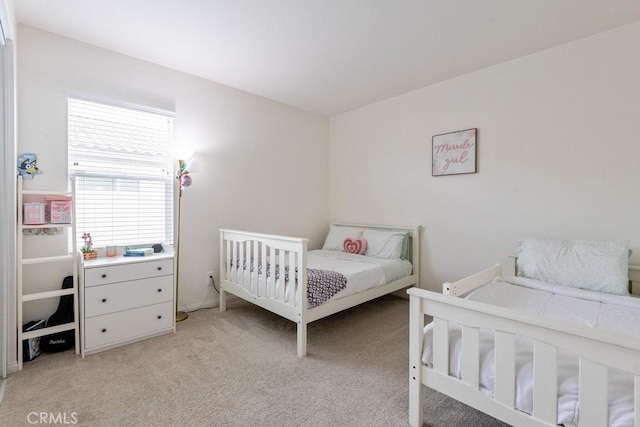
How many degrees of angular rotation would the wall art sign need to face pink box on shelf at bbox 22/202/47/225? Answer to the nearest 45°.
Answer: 0° — it already faces it

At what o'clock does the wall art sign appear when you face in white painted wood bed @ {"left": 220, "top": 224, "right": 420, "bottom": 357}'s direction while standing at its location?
The wall art sign is roughly at 7 o'clock from the white painted wood bed.

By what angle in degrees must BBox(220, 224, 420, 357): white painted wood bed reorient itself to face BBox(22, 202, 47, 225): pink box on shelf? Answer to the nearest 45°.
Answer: approximately 45° to its right

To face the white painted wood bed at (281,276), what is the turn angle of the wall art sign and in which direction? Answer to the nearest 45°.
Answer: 0° — it already faces it

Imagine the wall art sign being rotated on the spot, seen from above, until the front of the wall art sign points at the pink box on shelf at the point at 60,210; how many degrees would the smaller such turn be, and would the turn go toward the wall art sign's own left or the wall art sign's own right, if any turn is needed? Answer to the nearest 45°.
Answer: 0° — it already faces it

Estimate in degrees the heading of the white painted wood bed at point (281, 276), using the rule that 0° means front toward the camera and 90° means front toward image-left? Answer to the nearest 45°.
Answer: approximately 45°

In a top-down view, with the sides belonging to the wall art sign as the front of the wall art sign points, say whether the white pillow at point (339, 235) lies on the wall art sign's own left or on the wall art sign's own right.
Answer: on the wall art sign's own right
